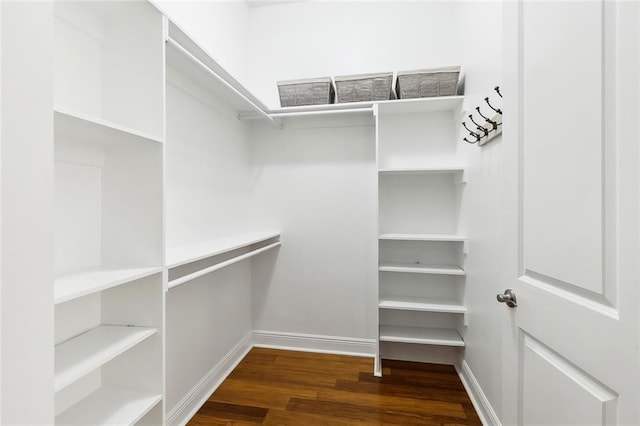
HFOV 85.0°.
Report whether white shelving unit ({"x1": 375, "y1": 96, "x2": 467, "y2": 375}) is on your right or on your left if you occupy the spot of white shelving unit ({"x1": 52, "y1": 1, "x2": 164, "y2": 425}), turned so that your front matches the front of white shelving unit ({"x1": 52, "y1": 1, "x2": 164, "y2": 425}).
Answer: on your left

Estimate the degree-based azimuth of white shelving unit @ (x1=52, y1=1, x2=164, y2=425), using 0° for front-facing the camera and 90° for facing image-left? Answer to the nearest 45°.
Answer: approximately 315°

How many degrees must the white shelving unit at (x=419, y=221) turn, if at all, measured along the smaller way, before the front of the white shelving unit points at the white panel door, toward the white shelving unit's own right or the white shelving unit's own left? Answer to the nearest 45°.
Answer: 0° — it already faces it

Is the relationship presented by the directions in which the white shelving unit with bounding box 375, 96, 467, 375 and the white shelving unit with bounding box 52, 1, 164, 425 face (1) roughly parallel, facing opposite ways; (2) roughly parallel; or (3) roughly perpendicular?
roughly perpendicular

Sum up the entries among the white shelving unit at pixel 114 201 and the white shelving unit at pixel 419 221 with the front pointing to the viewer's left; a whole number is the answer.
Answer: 0

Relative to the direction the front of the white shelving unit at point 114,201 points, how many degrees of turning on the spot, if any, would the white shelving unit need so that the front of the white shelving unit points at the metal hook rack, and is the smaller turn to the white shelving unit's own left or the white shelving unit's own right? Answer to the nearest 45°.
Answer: approximately 45° to the white shelving unit's own left

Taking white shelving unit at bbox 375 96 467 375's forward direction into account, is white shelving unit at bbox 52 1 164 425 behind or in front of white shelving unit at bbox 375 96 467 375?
in front

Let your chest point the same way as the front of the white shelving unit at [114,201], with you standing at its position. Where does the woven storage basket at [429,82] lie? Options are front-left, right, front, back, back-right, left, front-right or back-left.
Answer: front-left

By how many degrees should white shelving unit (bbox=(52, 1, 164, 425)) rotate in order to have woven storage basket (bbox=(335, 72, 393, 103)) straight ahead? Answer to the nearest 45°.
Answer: approximately 45° to its left

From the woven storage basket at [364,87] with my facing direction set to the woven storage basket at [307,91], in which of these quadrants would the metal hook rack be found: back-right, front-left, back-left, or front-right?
back-left

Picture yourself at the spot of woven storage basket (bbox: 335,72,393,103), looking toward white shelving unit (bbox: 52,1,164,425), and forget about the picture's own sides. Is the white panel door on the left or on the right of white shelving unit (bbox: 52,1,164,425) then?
left
